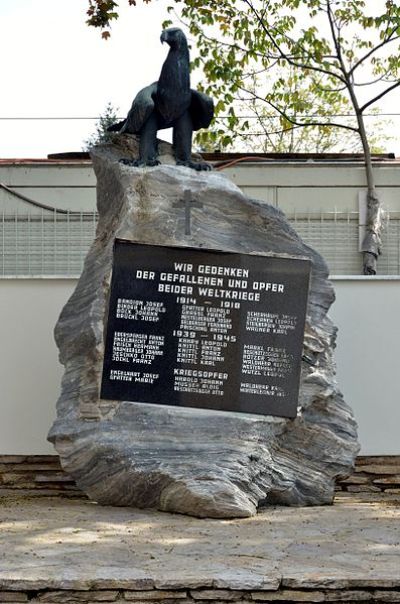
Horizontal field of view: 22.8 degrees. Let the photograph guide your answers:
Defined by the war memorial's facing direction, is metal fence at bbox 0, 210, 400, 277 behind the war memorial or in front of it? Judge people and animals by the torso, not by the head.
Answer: behind

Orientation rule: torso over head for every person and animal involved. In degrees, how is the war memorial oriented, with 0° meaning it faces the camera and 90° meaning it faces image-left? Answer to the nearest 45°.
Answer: approximately 0°

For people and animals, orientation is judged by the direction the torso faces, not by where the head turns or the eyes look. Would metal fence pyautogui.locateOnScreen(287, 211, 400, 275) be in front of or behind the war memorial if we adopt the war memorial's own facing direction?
behind
